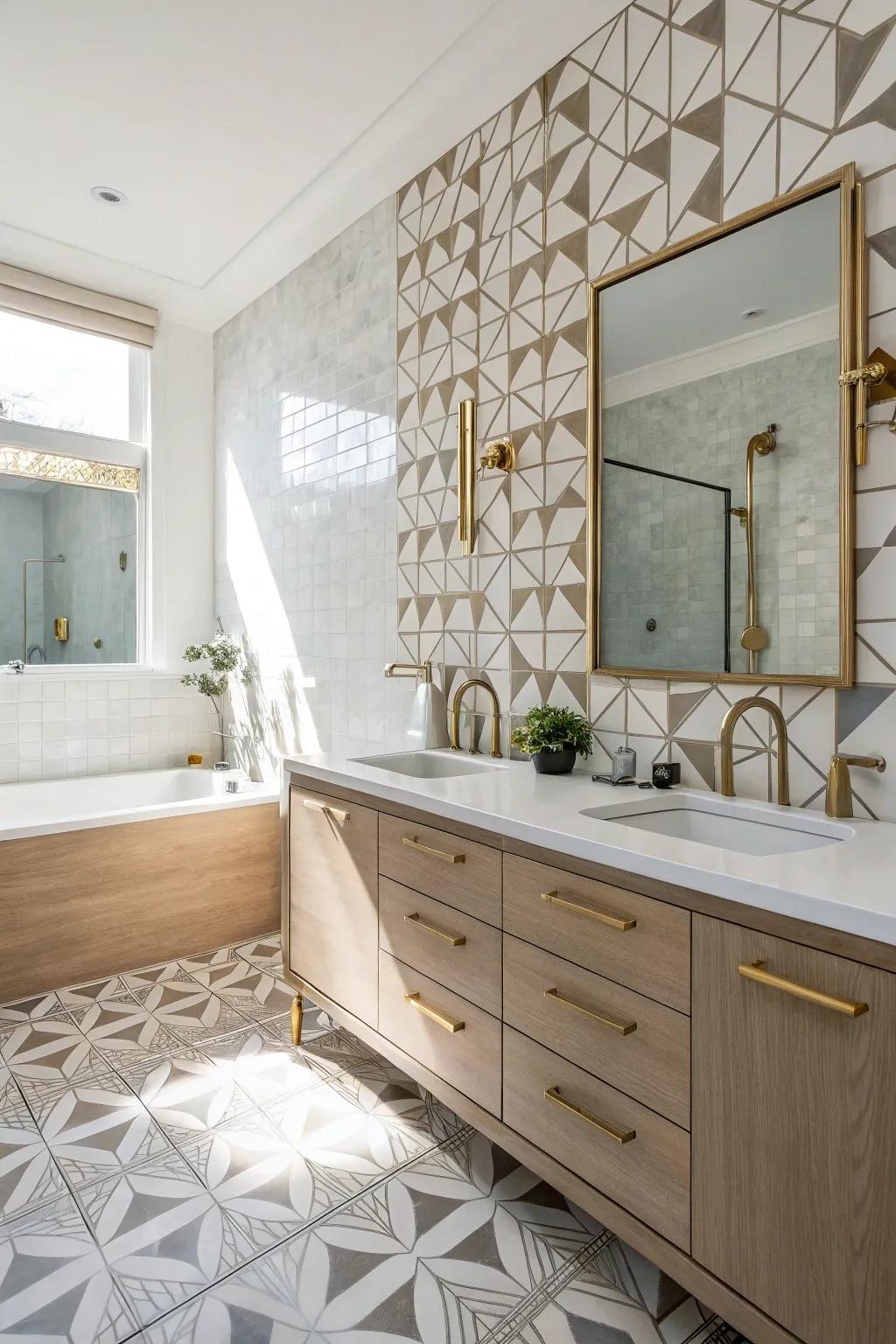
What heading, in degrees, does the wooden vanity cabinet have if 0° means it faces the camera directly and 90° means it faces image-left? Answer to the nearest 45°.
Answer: approximately 45°

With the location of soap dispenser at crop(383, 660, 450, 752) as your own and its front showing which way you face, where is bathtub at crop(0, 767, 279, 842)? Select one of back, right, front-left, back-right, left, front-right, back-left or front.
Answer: front-right

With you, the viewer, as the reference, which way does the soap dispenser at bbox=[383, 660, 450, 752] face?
facing to the left of the viewer
